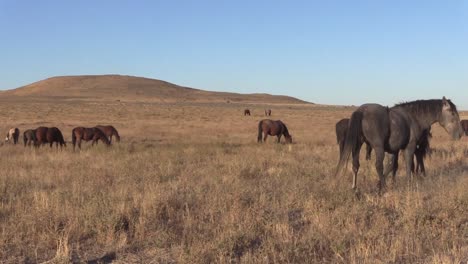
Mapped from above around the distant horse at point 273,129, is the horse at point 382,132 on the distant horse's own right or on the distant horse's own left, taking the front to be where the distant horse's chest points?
on the distant horse's own right

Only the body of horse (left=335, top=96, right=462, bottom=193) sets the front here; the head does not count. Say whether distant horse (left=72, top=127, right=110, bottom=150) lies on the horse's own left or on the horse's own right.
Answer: on the horse's own left

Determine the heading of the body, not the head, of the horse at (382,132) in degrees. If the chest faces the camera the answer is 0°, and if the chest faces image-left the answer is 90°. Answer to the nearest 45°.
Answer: approximately 225°

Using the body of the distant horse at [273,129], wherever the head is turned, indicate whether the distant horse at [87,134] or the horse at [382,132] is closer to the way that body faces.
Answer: the horse

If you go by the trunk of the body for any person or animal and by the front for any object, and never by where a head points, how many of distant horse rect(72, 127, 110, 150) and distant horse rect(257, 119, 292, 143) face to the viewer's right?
2

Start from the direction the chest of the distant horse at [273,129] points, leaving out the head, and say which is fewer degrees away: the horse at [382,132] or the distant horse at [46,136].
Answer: the horse

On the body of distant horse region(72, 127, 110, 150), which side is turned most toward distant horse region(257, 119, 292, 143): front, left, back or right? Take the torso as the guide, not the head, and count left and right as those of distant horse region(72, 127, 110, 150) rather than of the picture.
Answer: front

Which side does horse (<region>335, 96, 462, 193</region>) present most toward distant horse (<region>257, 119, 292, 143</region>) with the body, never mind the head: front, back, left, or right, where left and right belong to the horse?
left

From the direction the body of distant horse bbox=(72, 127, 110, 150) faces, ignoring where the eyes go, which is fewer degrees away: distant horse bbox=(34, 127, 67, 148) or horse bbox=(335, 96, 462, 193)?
the horse

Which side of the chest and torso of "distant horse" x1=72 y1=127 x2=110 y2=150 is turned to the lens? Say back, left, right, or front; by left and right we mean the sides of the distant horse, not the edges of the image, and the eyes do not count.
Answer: right

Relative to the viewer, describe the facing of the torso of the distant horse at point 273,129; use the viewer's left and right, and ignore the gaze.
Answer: facing to the right of the viewer
